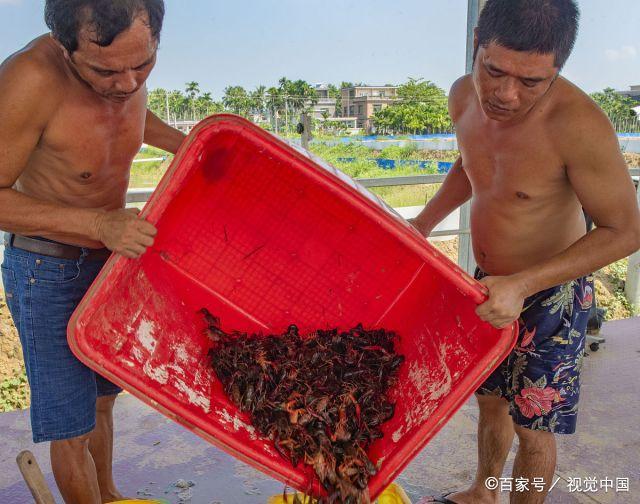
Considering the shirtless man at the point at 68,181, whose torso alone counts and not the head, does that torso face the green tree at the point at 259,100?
no

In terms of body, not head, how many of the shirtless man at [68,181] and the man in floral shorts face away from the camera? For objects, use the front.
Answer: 0

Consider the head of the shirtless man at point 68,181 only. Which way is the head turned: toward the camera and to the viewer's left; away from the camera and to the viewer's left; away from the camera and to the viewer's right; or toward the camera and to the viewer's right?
toward the camera and to the viewer's right

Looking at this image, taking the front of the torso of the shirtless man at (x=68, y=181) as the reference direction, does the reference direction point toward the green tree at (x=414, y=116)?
no

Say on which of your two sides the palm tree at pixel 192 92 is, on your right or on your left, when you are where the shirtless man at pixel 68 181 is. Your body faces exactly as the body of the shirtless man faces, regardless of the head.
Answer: on your left

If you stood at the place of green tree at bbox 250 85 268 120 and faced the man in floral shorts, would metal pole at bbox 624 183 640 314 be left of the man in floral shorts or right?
left

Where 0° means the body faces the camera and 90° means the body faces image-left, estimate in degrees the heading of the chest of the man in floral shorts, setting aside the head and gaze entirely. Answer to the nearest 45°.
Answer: approximately 45°

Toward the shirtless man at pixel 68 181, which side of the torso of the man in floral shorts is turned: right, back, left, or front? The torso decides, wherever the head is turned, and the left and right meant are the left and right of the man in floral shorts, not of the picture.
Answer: front

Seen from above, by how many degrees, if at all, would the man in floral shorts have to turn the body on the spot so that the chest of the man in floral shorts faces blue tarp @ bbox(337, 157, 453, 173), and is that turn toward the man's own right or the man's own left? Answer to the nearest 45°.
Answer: approximately 135° to the man's own right

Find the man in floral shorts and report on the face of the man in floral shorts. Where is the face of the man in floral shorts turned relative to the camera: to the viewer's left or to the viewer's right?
to the viewer's left

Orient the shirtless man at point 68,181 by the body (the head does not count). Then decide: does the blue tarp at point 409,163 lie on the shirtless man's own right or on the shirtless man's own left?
on the shirtless man's own left

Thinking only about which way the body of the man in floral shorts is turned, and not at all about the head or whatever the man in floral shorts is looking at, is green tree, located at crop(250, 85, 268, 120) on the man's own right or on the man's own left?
on the man's own right

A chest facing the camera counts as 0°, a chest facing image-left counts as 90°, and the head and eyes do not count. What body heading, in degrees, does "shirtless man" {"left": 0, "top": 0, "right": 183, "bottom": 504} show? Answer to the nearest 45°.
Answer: approximately 315°

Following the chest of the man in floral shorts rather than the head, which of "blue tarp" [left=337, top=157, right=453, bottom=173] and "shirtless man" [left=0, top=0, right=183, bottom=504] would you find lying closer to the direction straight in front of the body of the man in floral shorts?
the shirtless man
